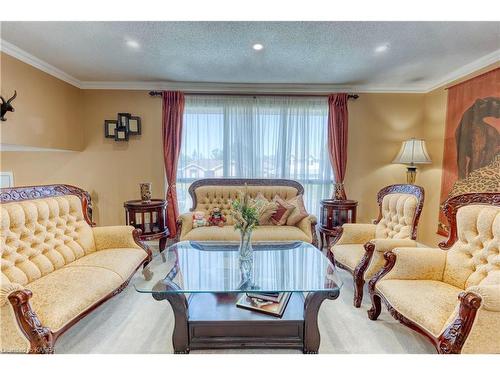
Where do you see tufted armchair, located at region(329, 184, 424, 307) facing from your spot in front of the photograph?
facing the viewer and to the left of the viewer

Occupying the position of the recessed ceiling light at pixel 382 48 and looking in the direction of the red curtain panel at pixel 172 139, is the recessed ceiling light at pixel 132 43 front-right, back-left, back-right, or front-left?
front-left

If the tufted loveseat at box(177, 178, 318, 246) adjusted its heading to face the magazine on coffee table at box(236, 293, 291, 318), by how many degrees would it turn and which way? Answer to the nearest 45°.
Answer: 0° — it already faces it

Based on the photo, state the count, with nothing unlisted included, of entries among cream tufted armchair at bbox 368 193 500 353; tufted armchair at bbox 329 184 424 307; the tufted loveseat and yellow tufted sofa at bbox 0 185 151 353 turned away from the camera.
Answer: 0

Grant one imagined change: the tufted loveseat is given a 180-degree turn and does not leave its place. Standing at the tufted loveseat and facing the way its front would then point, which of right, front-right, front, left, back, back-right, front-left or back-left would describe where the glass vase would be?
back

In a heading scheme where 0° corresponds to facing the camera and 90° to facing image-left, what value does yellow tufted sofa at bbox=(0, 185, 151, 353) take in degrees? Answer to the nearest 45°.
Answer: approximately 315°

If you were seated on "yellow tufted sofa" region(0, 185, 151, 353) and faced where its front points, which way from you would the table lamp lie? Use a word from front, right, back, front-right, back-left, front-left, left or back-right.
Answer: front-left

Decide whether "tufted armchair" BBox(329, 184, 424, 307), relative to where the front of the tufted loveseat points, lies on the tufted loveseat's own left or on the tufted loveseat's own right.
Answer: on the tufted loveseat's own left

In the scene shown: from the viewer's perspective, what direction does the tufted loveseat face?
toward the camera

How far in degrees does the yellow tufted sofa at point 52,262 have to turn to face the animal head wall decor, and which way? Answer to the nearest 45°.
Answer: approximately 135° to its left

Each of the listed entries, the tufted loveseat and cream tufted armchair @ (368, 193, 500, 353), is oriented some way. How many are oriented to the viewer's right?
0

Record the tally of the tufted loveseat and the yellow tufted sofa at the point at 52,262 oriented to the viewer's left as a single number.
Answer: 0

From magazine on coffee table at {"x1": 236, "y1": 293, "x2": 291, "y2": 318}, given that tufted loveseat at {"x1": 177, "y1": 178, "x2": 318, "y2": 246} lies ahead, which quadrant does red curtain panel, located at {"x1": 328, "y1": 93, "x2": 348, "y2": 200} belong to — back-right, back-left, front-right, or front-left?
front-right

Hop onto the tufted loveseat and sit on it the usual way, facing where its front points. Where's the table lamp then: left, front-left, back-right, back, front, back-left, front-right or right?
left

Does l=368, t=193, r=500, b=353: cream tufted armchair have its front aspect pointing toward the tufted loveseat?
no

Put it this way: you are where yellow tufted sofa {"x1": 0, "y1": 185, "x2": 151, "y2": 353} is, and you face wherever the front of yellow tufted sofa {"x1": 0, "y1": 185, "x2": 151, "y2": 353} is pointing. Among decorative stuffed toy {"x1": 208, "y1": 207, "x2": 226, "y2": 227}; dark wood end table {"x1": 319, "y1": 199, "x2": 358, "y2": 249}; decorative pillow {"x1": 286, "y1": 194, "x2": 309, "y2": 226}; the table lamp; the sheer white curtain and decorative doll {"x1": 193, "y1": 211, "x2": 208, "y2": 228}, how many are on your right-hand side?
0

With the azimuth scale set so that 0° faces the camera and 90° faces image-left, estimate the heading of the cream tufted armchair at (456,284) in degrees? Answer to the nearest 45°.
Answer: approximately 45°

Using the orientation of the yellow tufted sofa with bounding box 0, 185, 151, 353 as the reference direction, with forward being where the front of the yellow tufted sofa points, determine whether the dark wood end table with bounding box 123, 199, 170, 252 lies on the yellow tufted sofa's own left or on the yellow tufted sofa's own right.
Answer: on the yellow tufted sofa's own left

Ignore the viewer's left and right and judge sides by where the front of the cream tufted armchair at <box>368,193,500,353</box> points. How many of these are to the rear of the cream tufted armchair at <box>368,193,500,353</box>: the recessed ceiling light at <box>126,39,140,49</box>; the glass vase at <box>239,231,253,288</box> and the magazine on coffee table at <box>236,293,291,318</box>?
0
